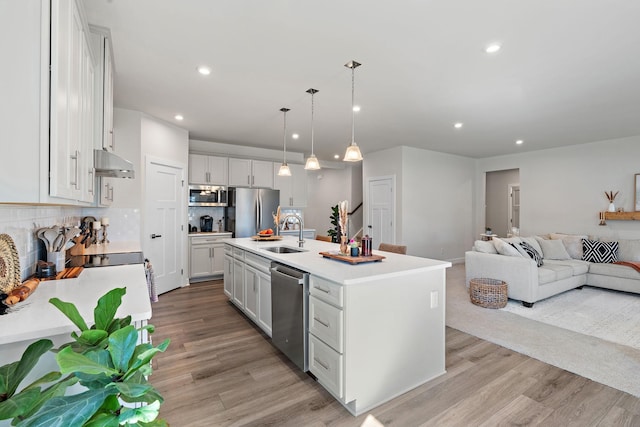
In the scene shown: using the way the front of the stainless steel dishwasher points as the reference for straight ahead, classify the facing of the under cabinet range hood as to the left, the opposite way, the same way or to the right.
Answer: the opposite way

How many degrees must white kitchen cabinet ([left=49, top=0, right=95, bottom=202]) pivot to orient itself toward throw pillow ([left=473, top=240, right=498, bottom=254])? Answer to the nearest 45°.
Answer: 0° — it already faces it

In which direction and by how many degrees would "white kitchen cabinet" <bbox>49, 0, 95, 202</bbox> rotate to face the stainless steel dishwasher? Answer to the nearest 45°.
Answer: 0° — it already faces it

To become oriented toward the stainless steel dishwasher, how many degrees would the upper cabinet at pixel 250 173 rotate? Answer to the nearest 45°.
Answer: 0° — it already faces it

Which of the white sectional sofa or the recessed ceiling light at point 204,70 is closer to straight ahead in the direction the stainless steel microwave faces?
the recessed ceiling light

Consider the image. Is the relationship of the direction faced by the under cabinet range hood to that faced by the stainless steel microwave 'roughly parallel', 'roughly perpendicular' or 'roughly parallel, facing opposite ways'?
roughly perpendicular

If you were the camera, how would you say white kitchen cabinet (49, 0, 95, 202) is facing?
facing to the right of the viewer

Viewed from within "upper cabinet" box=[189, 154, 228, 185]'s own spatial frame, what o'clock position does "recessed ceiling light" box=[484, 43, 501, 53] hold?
The recessed ceiling light is roughly at 11 o'clock from the upper cabinet.

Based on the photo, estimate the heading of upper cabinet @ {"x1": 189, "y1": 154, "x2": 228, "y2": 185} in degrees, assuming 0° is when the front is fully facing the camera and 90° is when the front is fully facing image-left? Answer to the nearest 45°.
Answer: approximately 0°

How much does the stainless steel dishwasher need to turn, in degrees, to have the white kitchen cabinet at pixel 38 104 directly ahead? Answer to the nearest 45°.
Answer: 0° — it already faces it

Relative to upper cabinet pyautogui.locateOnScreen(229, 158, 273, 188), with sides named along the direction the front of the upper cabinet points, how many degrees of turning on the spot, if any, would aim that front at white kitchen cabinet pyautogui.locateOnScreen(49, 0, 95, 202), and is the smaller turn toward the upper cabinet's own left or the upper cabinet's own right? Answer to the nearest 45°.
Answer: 0° — it already faces it

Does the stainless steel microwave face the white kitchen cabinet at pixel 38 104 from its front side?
yes

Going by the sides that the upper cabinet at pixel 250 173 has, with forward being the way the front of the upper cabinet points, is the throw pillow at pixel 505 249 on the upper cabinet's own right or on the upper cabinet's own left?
on the upper cabinet's own left
